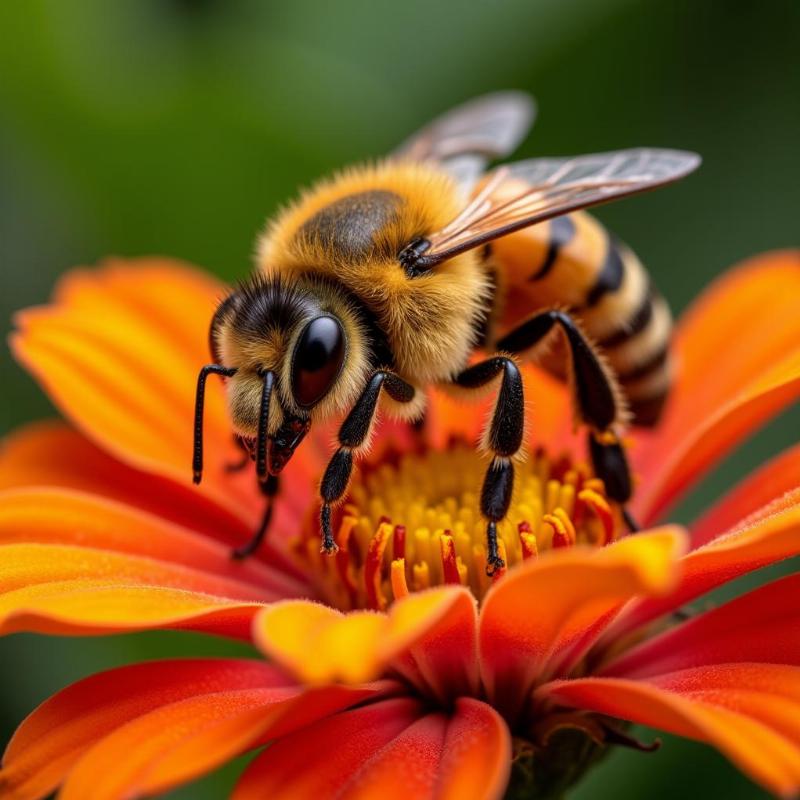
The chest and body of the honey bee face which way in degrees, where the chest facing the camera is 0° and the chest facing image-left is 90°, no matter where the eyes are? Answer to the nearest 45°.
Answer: approximately 45°
